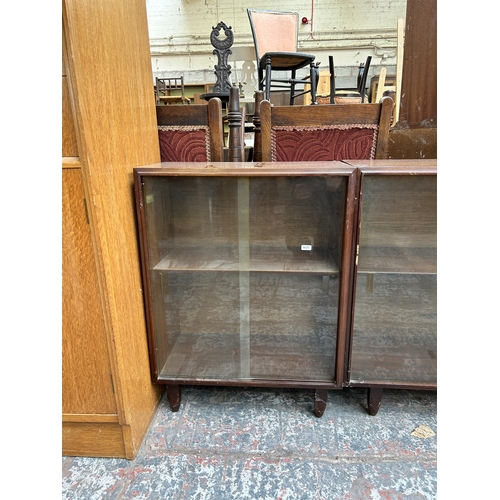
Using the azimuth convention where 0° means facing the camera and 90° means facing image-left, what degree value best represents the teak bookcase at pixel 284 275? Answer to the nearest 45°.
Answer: approximately 0°

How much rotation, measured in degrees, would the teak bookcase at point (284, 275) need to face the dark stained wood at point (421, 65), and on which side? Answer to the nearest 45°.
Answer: approximately 135° to its left

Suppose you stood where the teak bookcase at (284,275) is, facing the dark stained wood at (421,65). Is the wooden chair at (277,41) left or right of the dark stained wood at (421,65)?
left

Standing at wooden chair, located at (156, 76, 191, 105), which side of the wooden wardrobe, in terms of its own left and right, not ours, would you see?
back

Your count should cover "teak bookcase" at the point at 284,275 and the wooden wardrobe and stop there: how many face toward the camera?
2
